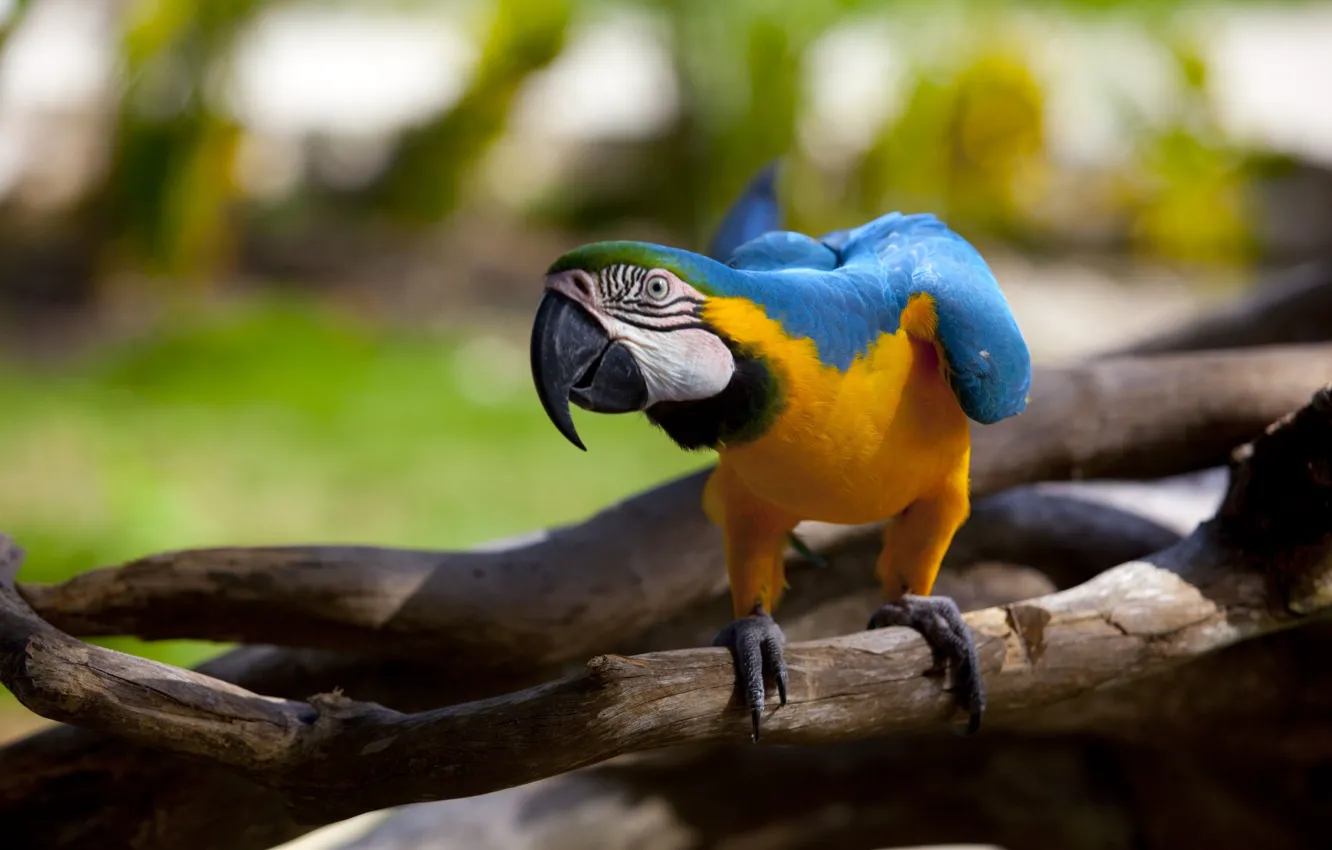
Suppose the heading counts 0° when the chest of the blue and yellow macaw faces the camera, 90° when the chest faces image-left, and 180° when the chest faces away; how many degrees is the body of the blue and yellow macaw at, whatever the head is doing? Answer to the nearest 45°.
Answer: approximately 45°

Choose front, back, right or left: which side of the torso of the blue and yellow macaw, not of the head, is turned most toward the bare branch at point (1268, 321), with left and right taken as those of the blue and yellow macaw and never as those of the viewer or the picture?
back
